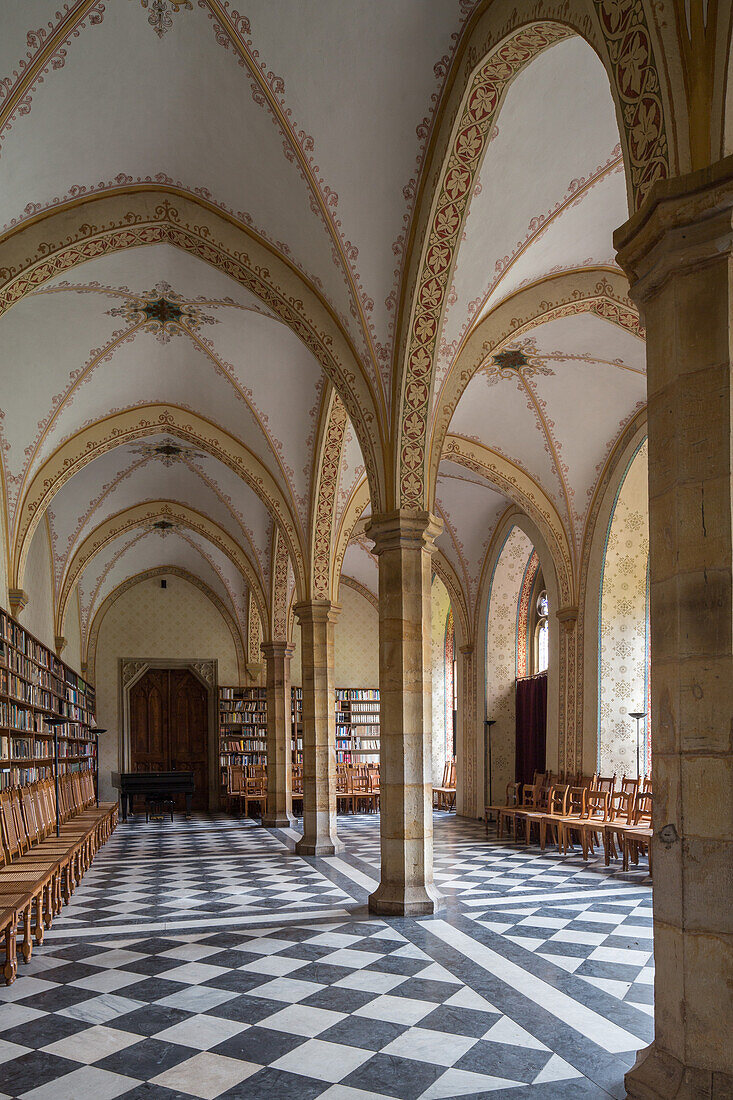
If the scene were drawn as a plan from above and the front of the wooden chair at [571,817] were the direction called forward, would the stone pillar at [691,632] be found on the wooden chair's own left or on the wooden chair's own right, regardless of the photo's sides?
on the wooden chair's own left

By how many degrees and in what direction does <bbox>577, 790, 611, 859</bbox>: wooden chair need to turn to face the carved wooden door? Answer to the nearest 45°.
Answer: approximately 90° to its right

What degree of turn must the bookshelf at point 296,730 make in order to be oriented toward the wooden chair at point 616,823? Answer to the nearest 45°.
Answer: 0° — it already faces it

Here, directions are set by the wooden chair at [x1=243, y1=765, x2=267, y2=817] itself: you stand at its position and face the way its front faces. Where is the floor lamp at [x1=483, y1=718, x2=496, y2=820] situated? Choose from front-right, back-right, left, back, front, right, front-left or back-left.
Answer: front-left

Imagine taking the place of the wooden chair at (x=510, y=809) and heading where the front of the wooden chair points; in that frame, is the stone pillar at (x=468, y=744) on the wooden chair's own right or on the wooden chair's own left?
on the wooden chair's own right

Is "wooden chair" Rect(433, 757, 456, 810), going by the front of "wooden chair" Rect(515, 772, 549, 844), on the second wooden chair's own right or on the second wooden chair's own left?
on the second wooden chair's own right

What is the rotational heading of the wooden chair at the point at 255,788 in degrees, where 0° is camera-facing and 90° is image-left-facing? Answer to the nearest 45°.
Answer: approximately 0°

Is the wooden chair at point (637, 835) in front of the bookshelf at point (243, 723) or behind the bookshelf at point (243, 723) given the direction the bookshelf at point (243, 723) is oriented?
in front

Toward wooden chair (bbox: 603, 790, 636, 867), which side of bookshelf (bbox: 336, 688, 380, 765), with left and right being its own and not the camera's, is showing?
front

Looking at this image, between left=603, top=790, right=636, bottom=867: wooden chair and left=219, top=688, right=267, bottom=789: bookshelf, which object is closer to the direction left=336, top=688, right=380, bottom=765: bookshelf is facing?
the wooden chair
